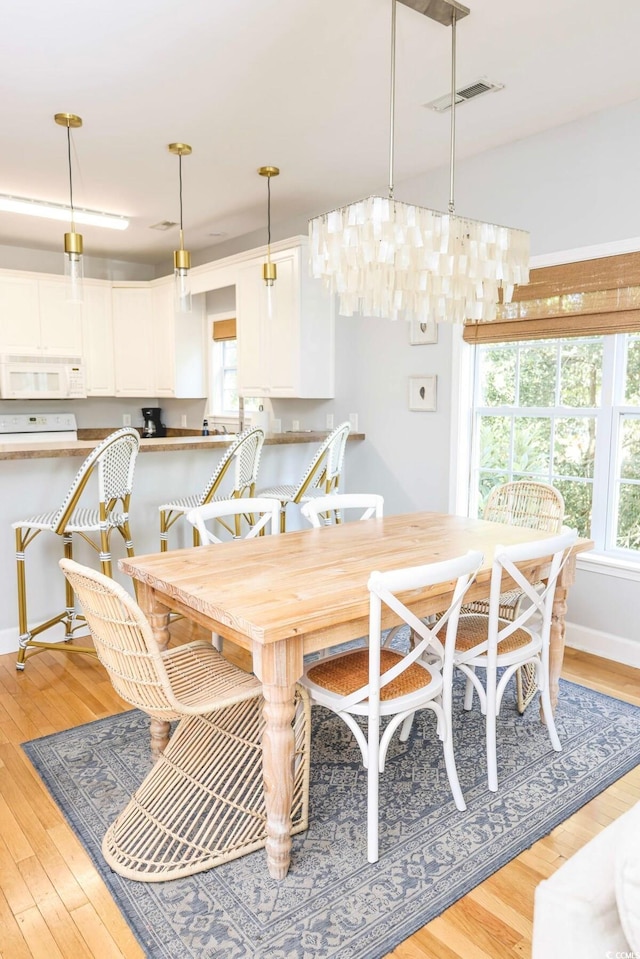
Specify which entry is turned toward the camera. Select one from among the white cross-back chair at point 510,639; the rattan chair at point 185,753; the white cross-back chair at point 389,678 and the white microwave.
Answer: the white microwave

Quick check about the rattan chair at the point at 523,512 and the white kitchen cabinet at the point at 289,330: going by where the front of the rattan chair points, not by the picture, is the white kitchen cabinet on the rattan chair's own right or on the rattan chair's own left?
on the rattan chair's own right

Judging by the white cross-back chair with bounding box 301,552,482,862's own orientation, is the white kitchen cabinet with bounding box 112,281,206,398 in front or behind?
in front

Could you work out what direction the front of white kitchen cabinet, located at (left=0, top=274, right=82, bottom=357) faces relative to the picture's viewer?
facing the viewer

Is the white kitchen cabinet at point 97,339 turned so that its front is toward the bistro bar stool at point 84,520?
yes

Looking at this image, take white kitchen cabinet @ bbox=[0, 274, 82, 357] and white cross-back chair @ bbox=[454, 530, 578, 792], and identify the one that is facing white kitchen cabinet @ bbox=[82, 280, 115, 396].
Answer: the white cross-back chair

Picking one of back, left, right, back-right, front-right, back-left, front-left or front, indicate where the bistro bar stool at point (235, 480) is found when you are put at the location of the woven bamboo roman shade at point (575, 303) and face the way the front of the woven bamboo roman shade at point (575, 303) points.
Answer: front-right

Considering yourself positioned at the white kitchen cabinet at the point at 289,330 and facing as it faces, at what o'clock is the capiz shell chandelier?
The capiz shell chandelier is roughly at 10 o'clock from the white kitchen cabinet.

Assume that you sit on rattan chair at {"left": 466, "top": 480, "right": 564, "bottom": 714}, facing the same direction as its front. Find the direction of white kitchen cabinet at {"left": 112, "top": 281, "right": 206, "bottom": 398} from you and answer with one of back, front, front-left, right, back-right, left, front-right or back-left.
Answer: right

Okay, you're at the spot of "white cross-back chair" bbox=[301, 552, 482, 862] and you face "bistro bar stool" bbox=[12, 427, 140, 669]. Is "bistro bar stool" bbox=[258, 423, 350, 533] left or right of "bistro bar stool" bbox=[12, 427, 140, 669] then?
right

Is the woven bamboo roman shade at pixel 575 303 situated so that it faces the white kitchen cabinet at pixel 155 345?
no

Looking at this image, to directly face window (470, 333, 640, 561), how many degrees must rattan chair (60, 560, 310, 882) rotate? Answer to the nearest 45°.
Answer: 0° — it already faces it

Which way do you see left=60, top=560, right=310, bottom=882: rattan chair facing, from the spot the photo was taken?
facing away from the viewer and to the right of the viewer

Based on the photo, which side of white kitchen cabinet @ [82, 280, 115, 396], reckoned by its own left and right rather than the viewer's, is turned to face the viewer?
front

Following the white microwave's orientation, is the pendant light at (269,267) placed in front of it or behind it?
in front

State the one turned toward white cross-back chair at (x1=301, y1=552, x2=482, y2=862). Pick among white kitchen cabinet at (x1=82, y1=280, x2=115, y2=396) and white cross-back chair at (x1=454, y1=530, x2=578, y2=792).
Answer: the white kitchen cabinet

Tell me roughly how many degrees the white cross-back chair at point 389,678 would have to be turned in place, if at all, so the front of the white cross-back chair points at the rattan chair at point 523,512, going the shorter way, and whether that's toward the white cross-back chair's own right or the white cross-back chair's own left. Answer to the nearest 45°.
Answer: approximately 90° to the white cross-back chair's own right

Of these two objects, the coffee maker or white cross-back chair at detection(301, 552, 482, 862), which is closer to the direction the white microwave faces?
the white cross-back chair

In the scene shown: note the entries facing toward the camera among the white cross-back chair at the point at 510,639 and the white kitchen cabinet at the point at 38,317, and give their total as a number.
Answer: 1
